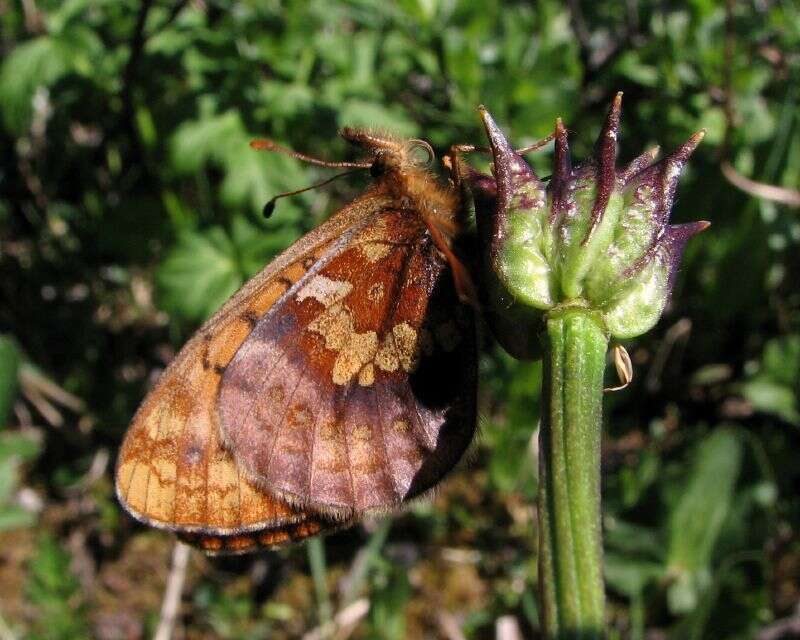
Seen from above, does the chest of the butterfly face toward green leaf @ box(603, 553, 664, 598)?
no

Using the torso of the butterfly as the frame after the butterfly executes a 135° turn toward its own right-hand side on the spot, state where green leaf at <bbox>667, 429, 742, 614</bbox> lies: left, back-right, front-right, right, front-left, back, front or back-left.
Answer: front

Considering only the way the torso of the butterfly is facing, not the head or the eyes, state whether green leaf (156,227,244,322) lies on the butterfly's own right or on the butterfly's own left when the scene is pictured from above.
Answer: on the butterfly's own right

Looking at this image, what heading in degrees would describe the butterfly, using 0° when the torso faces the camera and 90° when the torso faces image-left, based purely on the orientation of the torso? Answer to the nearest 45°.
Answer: approximately 90°

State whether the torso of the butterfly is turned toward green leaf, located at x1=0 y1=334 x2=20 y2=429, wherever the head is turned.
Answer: no
